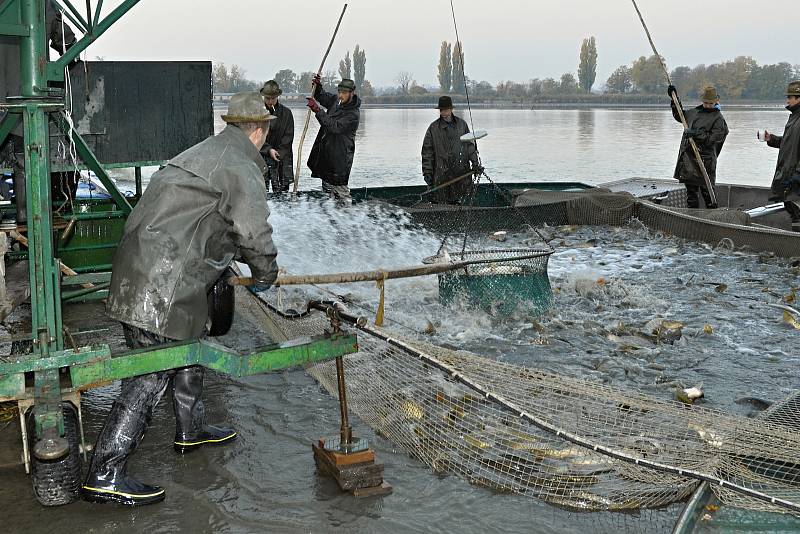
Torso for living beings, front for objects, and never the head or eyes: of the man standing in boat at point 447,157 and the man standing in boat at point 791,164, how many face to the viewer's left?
1

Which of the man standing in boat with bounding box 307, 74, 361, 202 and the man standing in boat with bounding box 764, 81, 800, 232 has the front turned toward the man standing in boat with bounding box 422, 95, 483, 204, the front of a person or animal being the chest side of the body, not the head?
the man standing in boat with bounding box 764, 81, 800, 232

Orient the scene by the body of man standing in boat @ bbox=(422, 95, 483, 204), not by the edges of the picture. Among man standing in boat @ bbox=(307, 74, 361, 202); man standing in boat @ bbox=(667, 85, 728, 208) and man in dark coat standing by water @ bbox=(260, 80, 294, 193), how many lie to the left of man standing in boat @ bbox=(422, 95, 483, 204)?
1

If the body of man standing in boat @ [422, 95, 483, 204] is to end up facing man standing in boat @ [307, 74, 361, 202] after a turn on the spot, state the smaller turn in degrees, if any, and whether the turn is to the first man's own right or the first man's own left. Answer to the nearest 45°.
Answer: approximately 45° to the first man's own right

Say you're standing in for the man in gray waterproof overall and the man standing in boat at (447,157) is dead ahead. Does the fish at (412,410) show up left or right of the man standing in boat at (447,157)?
right

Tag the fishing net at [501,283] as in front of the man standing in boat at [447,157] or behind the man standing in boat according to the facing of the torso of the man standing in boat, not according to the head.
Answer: in front

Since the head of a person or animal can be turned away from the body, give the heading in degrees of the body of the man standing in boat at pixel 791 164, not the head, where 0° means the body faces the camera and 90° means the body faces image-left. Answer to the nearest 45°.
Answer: approximately 90°

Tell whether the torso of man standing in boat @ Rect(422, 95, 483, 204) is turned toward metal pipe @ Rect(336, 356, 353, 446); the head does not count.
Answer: yes

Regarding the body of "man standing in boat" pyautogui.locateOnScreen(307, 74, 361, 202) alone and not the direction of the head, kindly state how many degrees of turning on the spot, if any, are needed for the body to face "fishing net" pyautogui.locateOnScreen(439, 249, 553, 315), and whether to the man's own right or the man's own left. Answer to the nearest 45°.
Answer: approximately 45° to the man's own left

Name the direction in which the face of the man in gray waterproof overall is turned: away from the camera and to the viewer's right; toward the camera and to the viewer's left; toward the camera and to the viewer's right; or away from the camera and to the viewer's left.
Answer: away from the camera and to the viewer's right

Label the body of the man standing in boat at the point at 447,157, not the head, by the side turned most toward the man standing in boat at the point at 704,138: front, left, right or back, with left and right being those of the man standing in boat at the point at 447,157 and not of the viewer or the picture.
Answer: left

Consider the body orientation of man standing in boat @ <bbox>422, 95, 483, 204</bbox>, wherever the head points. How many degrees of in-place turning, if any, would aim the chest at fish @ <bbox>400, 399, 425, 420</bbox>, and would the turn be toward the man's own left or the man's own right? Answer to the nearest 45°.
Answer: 0° — they already face it

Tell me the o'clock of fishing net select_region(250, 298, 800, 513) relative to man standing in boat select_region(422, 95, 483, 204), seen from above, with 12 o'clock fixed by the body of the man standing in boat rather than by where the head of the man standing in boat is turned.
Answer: The fishing net is roughly at 12 o'clock from the man standing in boat.

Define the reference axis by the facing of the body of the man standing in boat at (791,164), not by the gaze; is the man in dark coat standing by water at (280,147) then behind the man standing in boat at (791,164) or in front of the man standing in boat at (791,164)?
in front

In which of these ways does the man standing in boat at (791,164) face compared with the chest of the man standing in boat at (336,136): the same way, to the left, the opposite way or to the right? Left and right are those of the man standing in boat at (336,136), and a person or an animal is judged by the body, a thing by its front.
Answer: to the right
